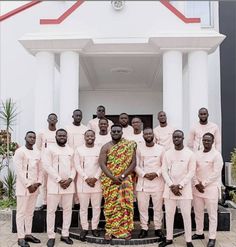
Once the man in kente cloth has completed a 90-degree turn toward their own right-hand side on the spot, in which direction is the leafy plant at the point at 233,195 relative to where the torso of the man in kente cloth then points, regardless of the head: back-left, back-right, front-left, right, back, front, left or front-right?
back-right

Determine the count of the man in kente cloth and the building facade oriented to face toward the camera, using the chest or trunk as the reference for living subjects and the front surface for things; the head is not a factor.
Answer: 2

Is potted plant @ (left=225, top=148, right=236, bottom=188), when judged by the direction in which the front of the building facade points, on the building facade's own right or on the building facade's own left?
on the building facade's own left

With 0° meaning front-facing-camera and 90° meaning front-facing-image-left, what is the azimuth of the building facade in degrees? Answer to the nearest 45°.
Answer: approximately 0°

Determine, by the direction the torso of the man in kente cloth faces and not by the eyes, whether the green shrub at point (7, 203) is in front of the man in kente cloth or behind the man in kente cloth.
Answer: behind

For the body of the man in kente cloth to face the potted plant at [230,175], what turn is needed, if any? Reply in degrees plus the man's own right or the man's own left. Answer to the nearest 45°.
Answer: approximately 135° to the man's own left

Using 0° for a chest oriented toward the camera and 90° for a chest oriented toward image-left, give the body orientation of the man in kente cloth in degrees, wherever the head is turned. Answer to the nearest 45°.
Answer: approximately 0°
